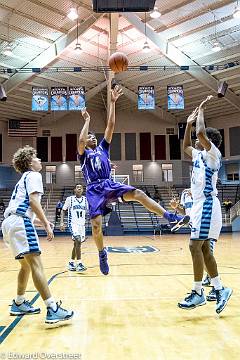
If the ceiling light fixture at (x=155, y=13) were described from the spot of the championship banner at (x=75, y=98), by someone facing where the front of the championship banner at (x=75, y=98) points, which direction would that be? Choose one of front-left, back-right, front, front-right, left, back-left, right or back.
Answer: front-left

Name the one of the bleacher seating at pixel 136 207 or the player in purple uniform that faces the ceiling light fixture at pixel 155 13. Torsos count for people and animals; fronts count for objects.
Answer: the bleacher seating

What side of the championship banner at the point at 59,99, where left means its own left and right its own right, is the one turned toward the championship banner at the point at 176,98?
left

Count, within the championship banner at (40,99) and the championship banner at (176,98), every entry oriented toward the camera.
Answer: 2

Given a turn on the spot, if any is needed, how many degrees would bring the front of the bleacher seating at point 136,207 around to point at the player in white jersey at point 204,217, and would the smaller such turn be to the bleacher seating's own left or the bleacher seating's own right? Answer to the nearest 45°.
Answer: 0° — it already faces them

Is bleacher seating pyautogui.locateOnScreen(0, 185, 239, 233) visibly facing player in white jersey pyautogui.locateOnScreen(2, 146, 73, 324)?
yes

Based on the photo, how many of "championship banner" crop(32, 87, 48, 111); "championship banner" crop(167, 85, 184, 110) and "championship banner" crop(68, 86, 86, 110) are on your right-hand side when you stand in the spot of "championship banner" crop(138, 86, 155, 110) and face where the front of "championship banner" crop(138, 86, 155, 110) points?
2

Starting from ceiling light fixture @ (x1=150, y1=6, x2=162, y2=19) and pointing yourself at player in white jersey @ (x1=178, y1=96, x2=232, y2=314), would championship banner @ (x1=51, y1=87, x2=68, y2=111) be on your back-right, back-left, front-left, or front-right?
back-right

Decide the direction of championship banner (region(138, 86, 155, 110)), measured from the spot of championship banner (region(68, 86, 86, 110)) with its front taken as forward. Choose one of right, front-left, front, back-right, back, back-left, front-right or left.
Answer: left

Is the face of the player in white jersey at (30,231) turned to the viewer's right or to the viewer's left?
to the viewer's right

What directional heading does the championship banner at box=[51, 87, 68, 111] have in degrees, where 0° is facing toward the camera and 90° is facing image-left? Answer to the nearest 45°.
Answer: approximately 0°
